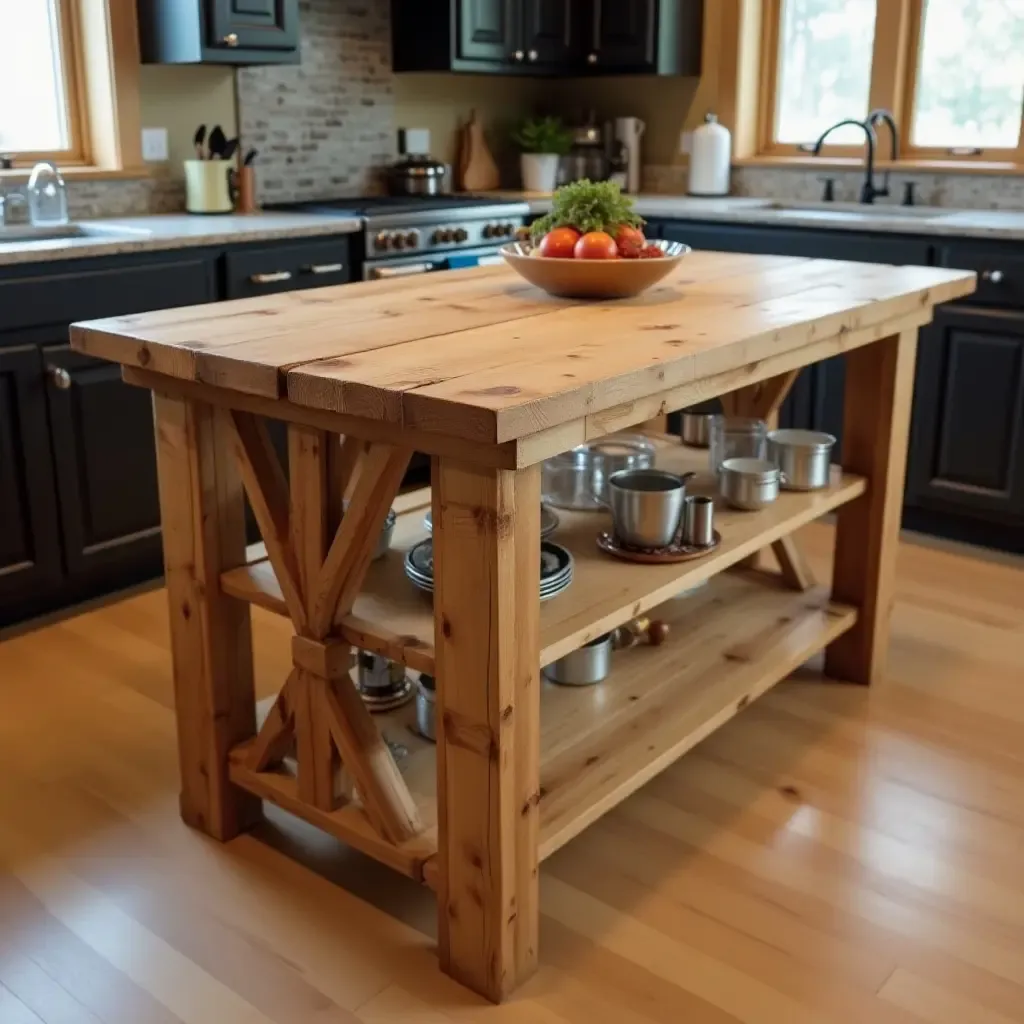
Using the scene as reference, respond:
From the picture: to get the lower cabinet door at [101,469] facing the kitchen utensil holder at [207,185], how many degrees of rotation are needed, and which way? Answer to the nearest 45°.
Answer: approximately 90° to its left

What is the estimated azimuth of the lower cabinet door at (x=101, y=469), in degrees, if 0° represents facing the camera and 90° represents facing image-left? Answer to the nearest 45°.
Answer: approximately 315°

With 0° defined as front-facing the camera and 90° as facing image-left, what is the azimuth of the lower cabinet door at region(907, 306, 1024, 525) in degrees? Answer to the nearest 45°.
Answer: approximately 0°

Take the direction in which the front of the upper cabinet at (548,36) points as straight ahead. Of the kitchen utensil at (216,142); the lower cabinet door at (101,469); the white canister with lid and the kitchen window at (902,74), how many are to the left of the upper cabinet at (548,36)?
2

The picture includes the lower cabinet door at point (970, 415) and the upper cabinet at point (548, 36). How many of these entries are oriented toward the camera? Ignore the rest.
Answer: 2

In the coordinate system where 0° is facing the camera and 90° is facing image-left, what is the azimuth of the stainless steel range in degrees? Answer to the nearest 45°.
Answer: approximately 315°

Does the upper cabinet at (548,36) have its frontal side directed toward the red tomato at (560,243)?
yes

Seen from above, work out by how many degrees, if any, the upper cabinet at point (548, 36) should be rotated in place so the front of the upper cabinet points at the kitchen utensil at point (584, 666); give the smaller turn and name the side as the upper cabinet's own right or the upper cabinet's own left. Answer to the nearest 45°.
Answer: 0° — it already faces it
